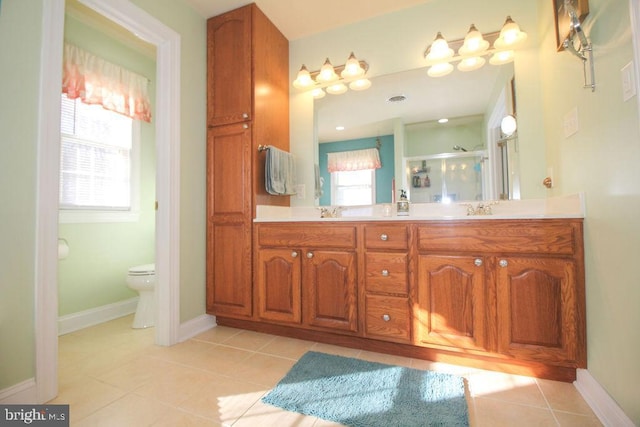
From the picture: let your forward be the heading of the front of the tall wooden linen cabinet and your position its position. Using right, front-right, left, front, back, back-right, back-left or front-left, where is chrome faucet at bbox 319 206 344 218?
back-left

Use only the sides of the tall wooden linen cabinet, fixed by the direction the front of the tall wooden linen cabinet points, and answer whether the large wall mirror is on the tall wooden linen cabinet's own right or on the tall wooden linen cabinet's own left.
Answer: on the tall wooden linen cabinet's own left

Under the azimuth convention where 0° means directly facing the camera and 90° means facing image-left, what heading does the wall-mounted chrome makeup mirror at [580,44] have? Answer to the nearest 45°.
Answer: approximately 90°

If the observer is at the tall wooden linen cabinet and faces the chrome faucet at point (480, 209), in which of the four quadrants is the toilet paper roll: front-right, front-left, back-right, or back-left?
back-right

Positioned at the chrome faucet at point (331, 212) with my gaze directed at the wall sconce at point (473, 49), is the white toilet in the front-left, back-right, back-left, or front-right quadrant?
back-right

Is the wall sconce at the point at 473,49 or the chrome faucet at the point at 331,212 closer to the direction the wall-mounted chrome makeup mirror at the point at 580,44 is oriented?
the chrome faucet

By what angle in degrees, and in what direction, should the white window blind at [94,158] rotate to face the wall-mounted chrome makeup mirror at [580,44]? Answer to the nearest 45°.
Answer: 0° — it already faces it

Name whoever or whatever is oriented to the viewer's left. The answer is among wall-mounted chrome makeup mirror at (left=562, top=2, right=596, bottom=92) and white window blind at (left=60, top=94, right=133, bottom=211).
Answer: the wall-mounted chrome makeup mirror

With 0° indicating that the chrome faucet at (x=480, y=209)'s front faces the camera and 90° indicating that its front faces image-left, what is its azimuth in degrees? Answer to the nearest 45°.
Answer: approximately 0°

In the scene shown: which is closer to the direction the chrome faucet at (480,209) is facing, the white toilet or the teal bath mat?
the teal bath mat
